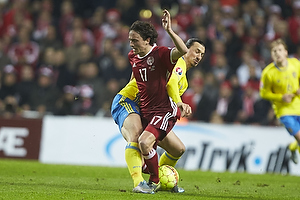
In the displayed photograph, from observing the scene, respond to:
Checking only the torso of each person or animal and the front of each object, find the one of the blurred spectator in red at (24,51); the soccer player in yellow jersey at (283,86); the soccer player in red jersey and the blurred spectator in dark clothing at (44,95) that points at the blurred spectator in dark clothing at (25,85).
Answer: the blurred spectator in red at (24,51)

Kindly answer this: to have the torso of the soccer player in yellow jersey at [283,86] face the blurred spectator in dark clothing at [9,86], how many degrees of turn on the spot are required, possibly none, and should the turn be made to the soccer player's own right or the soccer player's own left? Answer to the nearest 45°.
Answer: approximately 90° to the soccer player's own right

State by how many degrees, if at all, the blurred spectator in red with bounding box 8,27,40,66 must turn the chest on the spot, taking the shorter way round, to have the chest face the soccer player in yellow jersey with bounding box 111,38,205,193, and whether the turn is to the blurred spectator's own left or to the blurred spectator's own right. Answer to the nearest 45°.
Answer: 0° — they already face them

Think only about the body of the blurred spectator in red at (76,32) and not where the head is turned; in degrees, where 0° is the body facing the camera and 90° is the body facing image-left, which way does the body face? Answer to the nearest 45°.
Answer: approximately 0°

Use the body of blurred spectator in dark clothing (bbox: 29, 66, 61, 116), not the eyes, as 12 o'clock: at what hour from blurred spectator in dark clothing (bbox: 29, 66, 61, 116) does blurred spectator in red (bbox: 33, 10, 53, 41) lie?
blurred spectator in red (bbox: 33, 10, 53, 41) is roughly at 6 o'clock from blurred spectator in dark clothing (bbox: 29, 66, 61, 116).

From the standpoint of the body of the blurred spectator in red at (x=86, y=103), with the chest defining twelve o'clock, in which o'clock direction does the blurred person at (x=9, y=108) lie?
the blurred person at (x=9, y=108) is roughly at 3 o'clock from the blurred spectator in red at (x=86, y=103).

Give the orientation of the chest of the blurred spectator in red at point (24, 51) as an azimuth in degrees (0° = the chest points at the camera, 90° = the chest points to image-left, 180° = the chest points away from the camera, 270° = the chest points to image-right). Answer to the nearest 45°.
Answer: approximately 0°

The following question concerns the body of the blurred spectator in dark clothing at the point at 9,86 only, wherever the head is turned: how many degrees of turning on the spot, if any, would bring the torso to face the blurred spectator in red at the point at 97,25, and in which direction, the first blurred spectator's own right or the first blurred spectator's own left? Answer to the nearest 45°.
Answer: approximately 135° to the first blurred spectator's own left

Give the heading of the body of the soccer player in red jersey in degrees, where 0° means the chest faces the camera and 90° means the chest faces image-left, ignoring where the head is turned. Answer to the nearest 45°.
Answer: approximately 45°

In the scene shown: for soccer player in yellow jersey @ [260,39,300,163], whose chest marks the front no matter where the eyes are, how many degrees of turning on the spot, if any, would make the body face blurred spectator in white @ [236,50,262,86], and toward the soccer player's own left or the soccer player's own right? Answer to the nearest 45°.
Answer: approximately 180°
